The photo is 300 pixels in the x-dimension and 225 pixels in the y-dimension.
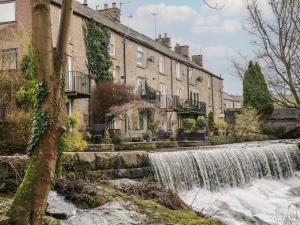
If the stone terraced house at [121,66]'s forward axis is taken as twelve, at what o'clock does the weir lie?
The weir is roughly at 1 o'clock from the stone terraced house.

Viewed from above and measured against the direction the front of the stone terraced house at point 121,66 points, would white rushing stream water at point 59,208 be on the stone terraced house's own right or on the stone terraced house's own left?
on the stone terraced house's own right

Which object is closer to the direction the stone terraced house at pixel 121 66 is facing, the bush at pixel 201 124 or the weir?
the weir

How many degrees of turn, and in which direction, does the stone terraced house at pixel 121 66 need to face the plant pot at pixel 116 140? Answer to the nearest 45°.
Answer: approximately 45° to its right

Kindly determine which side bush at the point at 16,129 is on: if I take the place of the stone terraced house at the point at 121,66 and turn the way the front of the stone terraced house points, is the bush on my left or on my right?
on my right

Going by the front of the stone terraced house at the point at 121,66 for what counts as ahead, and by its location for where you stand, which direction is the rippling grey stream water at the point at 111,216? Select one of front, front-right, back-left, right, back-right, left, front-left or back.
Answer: front-right

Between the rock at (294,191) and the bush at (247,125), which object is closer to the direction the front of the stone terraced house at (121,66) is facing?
the rock
